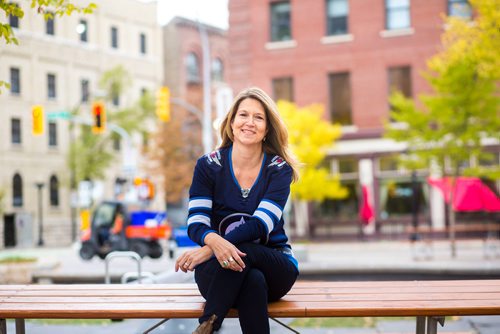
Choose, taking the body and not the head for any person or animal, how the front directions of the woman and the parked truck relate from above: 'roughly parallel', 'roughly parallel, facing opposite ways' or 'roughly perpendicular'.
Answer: roughly perpendicular

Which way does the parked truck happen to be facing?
to the viewer's left

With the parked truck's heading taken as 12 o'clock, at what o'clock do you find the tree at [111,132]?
The tree is roughly at 3 o'clock from the parked truck.

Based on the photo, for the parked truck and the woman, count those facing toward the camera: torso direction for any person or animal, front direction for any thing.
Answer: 1

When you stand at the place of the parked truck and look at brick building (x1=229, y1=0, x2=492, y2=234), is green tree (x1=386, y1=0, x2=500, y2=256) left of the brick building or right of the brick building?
right

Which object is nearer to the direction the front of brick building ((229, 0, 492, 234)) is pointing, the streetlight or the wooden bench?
the wooden bench

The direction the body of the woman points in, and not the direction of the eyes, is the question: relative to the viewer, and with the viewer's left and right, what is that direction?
facing the viewer

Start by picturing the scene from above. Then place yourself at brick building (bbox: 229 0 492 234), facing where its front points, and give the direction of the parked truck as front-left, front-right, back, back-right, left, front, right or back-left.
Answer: front-right

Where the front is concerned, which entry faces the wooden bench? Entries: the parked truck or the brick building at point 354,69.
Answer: the brick building

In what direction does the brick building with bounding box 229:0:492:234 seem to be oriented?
toward the camera

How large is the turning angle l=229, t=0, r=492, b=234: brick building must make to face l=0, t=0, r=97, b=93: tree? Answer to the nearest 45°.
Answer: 0° — it already faces it

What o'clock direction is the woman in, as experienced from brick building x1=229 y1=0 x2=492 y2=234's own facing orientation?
The woman is roughly at 12 o'clock from the brick building.
